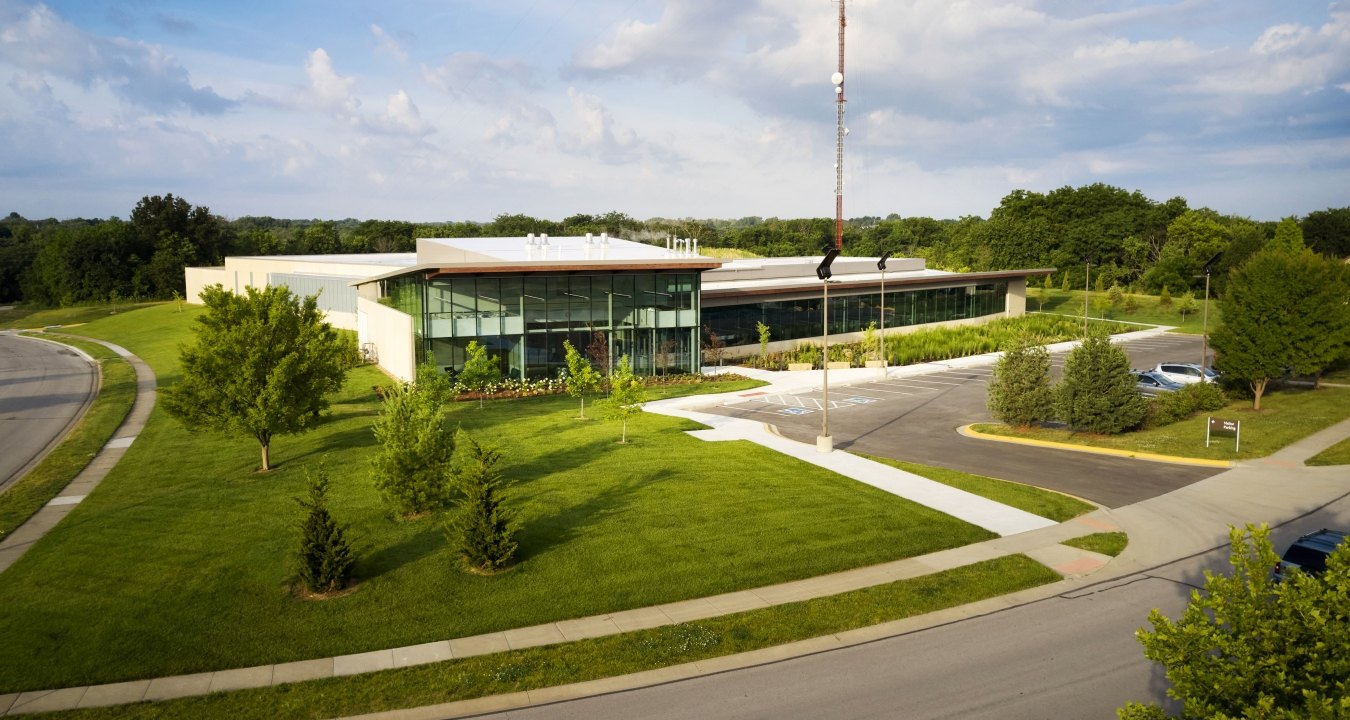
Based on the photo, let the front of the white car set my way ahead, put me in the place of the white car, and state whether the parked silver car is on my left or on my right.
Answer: on my right

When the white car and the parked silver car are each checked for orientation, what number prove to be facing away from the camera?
0

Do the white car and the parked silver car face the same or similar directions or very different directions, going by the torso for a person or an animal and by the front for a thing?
same or similar directions

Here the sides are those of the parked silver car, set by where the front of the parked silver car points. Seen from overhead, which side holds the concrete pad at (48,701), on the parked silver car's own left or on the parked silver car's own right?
on the parked silver car's own right

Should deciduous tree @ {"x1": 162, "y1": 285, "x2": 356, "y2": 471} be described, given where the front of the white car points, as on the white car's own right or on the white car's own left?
on the white car's own right

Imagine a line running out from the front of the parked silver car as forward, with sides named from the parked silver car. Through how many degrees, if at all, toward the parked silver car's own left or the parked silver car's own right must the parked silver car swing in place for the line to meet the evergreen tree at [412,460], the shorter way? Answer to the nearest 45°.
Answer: approximately 90° to the parked silver car's own right
